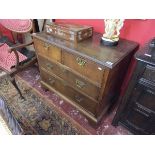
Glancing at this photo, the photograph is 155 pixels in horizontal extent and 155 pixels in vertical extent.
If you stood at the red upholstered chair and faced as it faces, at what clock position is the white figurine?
The white figurine is roughly at 9 o'clock from the red upholstered chair.

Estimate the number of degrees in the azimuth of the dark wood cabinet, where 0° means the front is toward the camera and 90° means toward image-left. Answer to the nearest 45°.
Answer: approximately 45°

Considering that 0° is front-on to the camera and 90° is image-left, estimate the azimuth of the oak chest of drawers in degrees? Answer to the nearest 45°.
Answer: approximately 45°

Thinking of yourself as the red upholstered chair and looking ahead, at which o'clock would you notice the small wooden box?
The small wooden box is roughly at 9 o'clock from the red upholstered chair.
